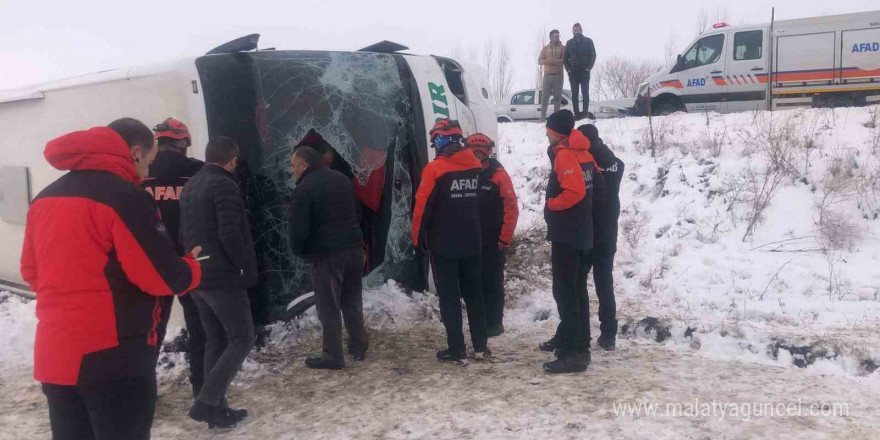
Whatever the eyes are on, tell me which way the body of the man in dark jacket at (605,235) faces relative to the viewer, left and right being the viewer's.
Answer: facing away from the viewer and to the left of the viewer

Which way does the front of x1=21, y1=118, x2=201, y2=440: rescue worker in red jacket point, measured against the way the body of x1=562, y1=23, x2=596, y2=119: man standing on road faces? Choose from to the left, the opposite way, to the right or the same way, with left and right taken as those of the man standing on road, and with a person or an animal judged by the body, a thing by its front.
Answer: the opposite way

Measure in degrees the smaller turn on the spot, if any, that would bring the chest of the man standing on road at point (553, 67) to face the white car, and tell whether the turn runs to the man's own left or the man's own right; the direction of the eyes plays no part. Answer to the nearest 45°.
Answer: approximately 180°

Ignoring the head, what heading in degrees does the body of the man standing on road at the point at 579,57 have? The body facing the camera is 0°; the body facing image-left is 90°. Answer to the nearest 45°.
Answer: approximately 0°

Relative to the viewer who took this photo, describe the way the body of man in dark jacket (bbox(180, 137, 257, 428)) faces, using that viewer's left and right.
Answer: facing away from the viewer and to the right of the viewer

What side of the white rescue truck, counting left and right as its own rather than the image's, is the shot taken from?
left

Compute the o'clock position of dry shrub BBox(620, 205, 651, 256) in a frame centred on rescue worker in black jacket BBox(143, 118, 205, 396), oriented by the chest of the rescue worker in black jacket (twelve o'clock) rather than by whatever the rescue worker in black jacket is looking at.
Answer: The dry shrub is roughly at 2 o'clock from the rescue worker in black jacket.

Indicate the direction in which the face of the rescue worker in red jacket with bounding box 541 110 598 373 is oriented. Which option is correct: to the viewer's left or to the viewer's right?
to the viewer's left

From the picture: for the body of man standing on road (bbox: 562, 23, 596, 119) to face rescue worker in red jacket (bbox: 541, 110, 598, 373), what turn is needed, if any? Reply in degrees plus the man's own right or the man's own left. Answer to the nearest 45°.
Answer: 0° — they already face them

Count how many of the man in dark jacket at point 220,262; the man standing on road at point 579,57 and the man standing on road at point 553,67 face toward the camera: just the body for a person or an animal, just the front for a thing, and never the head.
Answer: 2

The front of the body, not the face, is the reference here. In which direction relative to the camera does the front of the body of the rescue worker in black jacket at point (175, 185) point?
away from the camera
